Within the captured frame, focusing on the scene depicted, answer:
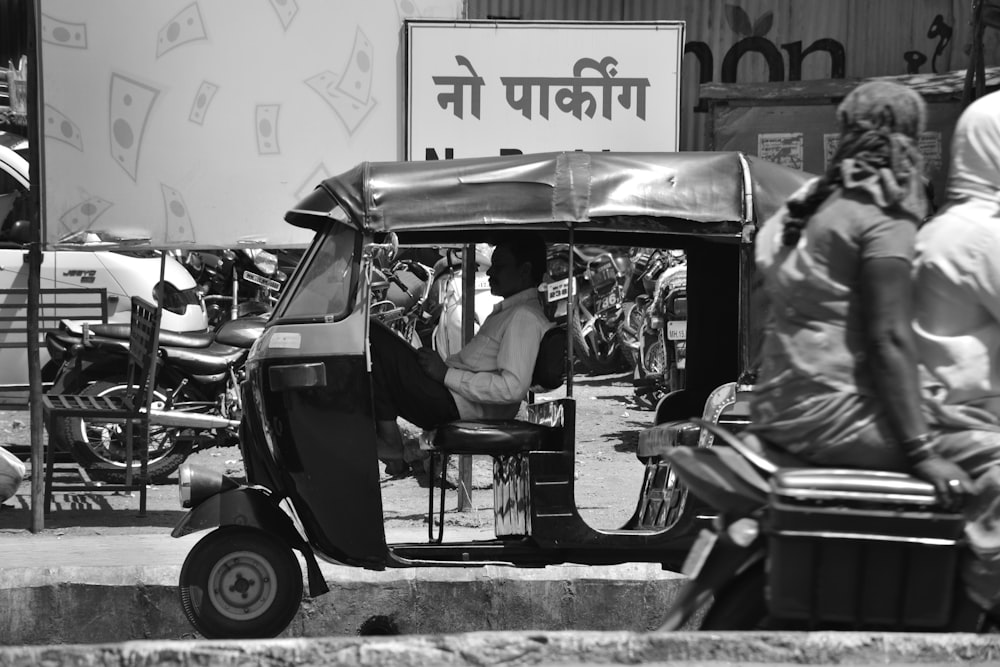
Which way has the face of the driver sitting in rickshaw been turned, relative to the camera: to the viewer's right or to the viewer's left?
to the viewer's left

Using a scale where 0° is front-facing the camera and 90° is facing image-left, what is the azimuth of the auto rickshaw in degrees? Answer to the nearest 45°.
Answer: approximately 90°

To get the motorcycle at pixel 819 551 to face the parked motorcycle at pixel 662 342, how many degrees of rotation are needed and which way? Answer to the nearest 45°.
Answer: approximately 90° to its left

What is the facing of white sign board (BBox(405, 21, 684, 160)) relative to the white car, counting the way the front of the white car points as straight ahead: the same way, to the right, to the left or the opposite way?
to the right

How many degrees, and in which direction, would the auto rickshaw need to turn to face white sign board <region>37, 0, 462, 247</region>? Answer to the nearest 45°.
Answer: approximately 45° to its right

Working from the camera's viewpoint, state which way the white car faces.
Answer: facing to the right of the viewer

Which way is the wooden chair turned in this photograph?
to the viewer's left

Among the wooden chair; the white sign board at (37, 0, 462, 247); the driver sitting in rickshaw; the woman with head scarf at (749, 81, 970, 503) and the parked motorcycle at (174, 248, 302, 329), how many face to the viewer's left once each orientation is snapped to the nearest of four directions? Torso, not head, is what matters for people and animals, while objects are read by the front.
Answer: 2

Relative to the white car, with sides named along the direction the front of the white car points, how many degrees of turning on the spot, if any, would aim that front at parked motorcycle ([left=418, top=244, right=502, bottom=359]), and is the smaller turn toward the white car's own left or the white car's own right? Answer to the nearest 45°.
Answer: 0° — it already faces it

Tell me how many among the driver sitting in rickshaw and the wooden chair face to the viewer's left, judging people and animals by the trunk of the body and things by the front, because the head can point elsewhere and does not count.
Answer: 2

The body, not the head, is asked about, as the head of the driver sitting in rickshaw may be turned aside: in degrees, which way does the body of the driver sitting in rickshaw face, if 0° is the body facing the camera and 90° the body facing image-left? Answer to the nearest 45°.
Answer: approximately 90°
